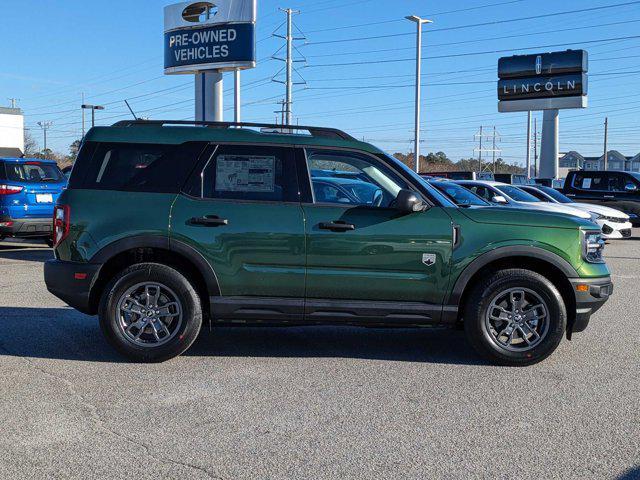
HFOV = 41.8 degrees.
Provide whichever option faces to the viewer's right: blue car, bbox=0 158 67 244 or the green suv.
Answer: the green suv

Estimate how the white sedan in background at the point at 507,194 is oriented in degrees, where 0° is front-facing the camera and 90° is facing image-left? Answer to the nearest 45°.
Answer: approximately 315°

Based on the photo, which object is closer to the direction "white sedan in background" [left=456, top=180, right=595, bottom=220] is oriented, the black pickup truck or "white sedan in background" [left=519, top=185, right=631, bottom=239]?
the white sedan in background

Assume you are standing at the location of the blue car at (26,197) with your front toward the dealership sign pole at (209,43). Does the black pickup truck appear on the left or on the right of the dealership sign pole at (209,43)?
right

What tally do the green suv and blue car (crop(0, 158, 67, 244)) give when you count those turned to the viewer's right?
1

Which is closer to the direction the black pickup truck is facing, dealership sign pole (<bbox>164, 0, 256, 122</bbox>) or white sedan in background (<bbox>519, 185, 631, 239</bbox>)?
the white sedan in background

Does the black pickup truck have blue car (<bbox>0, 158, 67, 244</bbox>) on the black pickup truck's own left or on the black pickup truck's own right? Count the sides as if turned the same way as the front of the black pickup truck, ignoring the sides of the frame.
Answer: on the black pickup truck's own right

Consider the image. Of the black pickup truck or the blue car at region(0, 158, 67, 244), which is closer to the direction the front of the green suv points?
the black pickup truck

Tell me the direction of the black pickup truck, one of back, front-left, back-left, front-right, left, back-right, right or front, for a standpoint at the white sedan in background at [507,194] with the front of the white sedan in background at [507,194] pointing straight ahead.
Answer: left

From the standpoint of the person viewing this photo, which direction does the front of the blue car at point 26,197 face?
facing away from the viewer and to the left of the viewer

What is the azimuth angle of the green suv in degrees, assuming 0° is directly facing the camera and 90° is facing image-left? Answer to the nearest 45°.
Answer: approximately 270°

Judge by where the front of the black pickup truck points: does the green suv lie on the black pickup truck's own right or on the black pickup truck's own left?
on the black pickup truck's own right

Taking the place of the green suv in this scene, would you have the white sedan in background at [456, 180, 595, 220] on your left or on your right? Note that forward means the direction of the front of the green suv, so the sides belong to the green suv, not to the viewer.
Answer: on your left

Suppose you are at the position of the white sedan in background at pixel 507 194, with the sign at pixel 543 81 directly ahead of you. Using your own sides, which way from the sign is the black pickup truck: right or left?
right

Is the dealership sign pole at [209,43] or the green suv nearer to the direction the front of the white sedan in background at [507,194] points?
the green suv

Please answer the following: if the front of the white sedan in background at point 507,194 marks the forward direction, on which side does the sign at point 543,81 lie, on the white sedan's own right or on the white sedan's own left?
on the white sedan's own left

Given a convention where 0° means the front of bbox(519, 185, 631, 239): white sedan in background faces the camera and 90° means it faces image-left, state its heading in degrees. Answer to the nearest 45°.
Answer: approximately 315°

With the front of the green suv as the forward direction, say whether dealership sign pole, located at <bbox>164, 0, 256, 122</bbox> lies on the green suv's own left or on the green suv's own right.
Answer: on the green suv's own left

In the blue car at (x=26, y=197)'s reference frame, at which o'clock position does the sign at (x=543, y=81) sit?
The sign is roughly at 3 o'clock from the blue car.
